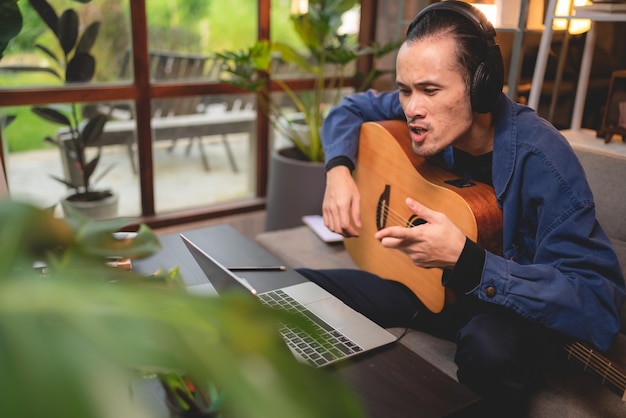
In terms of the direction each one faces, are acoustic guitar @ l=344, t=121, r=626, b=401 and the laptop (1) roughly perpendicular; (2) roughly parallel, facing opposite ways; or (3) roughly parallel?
roughly parallel, facing opposite ways

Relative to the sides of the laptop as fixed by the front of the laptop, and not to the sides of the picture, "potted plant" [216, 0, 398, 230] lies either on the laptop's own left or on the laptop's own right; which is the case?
on the laptop's own left

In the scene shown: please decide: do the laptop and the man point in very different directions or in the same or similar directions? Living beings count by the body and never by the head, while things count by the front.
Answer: very different directions

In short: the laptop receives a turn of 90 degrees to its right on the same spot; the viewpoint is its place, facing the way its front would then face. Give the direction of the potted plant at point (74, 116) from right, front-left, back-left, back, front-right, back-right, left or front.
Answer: back

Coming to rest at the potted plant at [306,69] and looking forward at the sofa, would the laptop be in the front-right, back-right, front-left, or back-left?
front-right

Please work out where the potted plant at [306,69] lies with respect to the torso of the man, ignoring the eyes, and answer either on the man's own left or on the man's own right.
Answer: on the man's own right

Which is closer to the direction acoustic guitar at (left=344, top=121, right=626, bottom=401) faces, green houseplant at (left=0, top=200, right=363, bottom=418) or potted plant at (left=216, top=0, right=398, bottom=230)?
the green houseplant

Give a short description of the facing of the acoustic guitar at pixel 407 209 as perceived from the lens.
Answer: facing the viewer and to the left of the viewer

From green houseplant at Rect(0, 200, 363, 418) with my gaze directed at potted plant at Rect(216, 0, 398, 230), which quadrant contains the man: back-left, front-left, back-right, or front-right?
front-right

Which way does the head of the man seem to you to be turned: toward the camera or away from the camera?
toward the camera

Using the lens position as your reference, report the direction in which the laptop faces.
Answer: facing away from the viewer and to the right of the viewer
